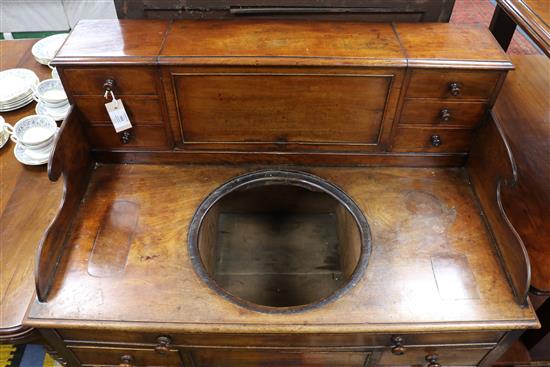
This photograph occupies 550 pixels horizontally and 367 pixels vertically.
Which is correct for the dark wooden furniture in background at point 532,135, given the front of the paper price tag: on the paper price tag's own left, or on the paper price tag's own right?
on the paper price tag's own left

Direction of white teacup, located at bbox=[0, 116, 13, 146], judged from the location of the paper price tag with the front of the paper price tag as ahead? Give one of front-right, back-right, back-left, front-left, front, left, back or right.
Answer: back-right

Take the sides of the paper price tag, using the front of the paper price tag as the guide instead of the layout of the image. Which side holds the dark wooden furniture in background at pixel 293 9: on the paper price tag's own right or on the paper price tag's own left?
on the paper price tag's own left

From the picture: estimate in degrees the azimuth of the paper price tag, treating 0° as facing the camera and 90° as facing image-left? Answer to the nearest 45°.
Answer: approximately 0°

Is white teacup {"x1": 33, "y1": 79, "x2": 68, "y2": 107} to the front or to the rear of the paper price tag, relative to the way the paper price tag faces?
to the rear

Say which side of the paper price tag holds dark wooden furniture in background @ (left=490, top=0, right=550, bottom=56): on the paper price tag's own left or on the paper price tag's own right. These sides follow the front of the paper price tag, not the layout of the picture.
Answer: on the paper price tag's own left
